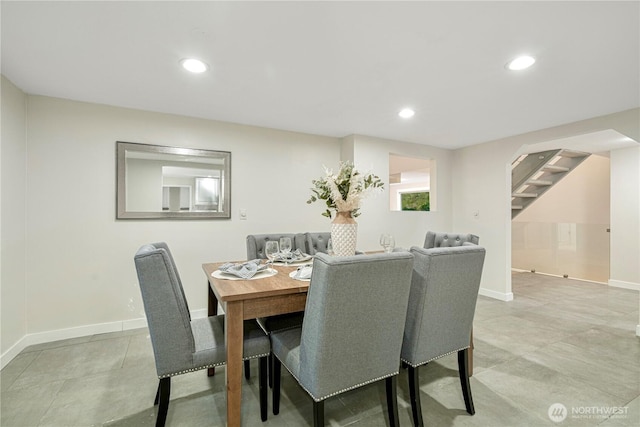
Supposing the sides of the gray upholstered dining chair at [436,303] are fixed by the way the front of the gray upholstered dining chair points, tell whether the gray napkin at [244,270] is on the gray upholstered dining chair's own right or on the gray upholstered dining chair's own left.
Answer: on the gray upholstered dining chair's own left

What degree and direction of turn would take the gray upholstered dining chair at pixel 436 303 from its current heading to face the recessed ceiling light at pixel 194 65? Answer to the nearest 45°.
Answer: approximately 45° to its left

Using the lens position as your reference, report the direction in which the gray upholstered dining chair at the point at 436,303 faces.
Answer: facing away from the viewer and to the left of the viewer

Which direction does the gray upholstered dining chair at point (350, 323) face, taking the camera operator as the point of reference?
facing away from the viewer and to the left of the viewer

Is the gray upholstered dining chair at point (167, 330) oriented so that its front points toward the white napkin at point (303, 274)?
yes

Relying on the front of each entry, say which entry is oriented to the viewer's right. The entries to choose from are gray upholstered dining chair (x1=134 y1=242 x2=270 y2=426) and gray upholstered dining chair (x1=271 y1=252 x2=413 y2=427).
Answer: gray upholstered dining chair (x1=134 y1=242 x2=270 y2=426)

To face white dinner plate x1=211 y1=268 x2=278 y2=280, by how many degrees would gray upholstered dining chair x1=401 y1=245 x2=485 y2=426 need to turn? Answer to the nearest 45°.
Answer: approximately 45° to its left

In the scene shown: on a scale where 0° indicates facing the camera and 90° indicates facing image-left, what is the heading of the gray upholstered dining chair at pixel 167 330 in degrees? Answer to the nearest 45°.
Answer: approximately 270°
